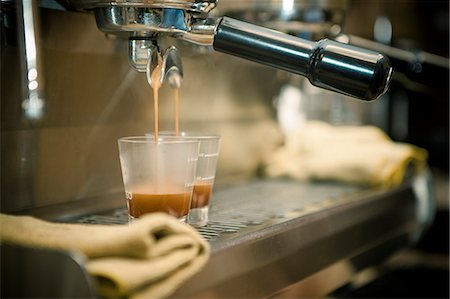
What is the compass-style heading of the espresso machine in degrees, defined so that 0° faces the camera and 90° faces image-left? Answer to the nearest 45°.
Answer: approximately 315°
